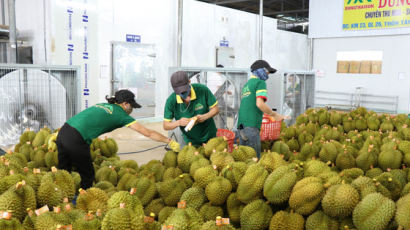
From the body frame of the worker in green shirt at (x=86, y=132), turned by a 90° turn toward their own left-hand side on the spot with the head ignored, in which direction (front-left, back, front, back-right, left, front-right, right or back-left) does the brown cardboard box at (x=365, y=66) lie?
front-right

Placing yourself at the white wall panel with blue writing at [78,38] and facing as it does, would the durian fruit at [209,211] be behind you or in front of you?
in front

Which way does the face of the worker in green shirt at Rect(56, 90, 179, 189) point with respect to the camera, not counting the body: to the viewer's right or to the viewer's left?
to the viewer's right

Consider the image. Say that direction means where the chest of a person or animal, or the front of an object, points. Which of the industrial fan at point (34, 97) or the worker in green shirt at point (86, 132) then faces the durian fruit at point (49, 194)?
the industrial fan

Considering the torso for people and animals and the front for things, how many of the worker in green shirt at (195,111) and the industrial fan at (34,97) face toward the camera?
2

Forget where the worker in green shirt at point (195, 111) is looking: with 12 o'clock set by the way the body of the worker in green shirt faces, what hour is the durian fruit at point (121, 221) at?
The durian fruit is roughly at 12 o'clock from the worker in green shirt.

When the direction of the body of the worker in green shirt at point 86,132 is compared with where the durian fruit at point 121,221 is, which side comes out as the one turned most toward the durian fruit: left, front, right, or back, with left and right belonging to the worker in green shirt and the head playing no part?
right

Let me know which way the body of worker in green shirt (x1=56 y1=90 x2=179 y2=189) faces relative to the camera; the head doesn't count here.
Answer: to the viewer's right
